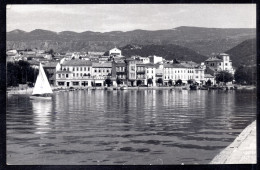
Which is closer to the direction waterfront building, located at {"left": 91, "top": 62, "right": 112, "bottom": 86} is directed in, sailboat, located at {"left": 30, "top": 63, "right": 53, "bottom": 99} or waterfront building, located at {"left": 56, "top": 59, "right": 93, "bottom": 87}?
the sailboat

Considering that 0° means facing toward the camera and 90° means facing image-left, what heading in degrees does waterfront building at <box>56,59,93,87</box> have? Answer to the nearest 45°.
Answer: approximately 0°

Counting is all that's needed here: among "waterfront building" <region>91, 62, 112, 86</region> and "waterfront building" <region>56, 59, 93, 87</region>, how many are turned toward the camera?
2

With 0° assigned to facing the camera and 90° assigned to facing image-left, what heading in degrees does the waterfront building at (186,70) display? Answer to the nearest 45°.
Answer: approximately 0°

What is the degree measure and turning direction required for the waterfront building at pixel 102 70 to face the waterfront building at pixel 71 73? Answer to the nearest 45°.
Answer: approximately 135° to its right
